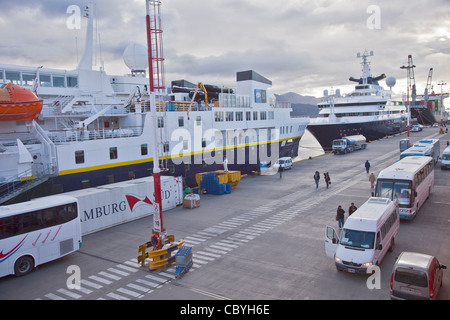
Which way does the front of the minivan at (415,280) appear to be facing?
away from the camera

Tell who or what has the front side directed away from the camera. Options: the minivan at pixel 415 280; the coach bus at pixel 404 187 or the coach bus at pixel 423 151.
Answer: the minivan

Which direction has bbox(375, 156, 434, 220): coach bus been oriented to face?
toward the camera

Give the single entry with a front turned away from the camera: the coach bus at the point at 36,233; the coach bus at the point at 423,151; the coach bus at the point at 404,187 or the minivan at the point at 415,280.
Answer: the minivan

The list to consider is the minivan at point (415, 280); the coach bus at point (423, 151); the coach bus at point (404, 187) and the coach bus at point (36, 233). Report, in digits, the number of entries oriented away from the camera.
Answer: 1

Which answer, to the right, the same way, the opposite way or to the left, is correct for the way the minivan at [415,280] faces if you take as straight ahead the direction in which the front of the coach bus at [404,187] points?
the opposite way

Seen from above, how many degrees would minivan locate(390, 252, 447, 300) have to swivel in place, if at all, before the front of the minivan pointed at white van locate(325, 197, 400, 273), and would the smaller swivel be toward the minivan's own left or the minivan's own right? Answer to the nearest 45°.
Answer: approximately 45° to the minivan's own left

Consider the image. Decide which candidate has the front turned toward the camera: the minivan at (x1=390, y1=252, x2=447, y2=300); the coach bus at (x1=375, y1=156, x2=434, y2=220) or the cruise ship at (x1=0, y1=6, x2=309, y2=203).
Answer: the coach bus

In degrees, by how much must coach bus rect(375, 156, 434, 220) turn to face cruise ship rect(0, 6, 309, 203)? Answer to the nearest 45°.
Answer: approximately 90° to its right

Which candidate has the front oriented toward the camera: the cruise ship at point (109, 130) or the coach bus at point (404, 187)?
the coach bus
